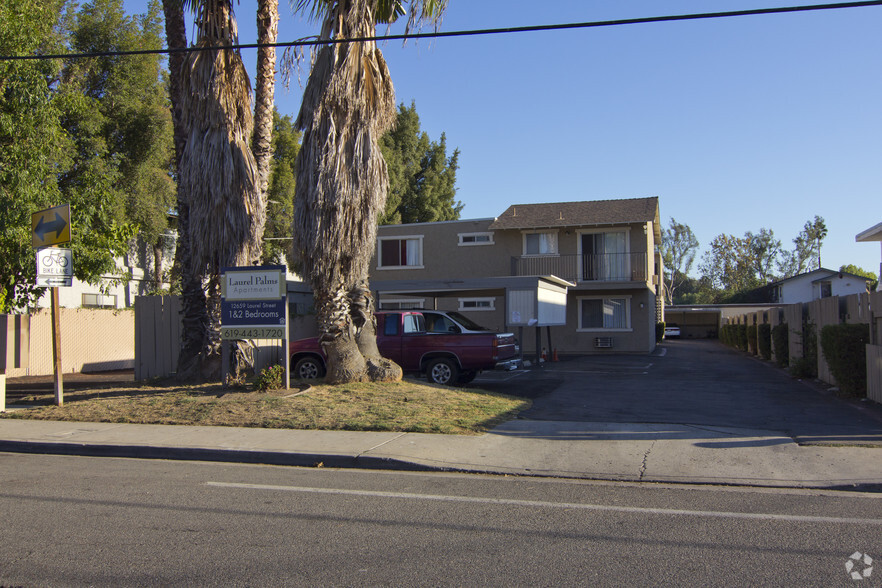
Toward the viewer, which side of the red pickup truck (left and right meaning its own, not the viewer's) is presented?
left

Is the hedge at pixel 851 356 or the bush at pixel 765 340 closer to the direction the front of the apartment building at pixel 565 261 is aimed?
the hedge

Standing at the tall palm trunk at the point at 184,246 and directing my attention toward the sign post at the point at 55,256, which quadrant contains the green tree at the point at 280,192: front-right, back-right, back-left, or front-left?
back-right

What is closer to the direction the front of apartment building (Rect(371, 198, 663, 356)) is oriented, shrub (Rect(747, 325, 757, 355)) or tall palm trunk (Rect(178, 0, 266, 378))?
the tall palm trunk

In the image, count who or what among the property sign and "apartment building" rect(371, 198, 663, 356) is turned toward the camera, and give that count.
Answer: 2

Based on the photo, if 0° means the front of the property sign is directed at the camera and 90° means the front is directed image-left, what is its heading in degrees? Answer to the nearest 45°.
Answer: approximately 0°
